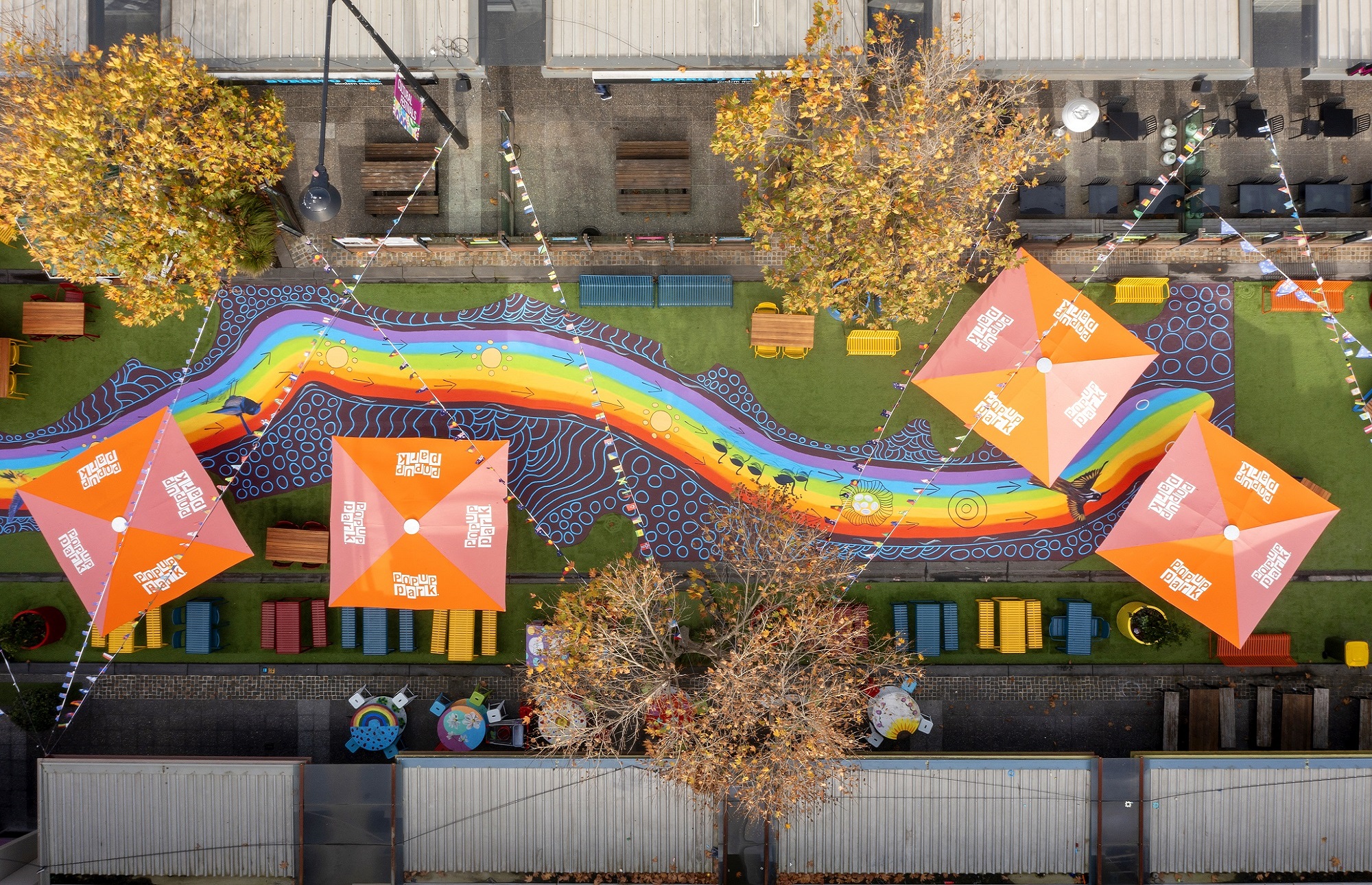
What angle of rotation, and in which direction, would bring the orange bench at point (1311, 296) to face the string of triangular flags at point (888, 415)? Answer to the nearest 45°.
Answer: approximately 45° to its right

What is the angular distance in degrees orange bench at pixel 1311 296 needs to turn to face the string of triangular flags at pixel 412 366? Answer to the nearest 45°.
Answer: approximately 45° to its right

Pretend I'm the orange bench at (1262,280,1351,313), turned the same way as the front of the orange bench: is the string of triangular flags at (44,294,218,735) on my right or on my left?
on my right

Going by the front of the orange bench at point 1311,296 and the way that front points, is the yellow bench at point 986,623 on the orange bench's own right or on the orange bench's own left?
on the orange bench's own right

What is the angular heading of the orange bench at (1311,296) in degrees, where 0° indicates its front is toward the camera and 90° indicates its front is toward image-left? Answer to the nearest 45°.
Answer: approximately 0°

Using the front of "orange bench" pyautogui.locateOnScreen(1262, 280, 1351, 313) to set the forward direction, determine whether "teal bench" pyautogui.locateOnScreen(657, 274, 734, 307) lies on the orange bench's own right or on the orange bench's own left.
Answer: on the orange bench's own right

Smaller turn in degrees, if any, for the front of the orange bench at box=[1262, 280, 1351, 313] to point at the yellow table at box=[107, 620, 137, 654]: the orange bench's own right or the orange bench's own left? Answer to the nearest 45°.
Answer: approximately 45° to the orange bench's own right

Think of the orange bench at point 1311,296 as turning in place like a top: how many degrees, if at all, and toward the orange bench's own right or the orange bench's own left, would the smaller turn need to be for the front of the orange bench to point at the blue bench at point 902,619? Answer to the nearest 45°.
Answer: approximately 45° to the orange bench's own right
